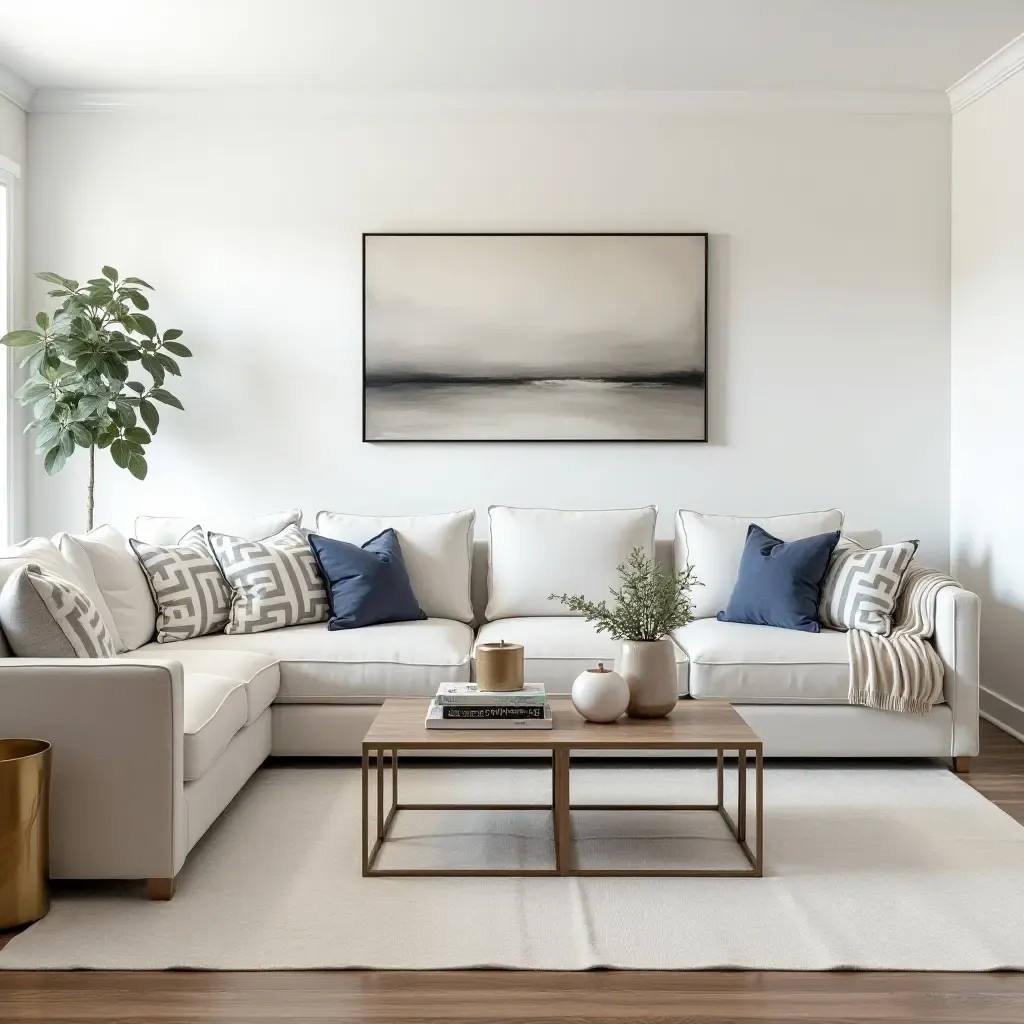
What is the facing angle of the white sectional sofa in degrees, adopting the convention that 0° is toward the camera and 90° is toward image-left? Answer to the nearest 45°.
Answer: approximately 0°

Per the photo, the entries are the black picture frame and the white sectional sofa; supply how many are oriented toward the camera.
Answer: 2

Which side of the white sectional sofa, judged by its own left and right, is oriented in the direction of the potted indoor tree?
right

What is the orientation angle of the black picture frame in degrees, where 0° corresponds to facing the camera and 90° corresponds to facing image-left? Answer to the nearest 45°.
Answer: approximately 0°
